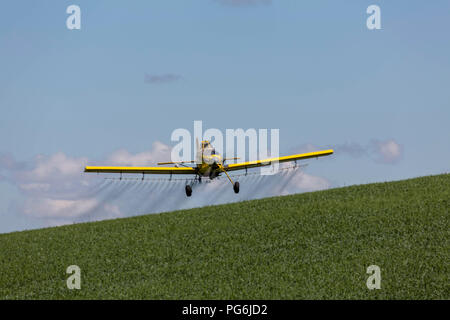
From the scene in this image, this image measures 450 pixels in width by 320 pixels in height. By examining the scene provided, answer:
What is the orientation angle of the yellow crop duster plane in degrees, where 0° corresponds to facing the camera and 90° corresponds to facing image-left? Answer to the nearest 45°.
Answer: approximately 0°
